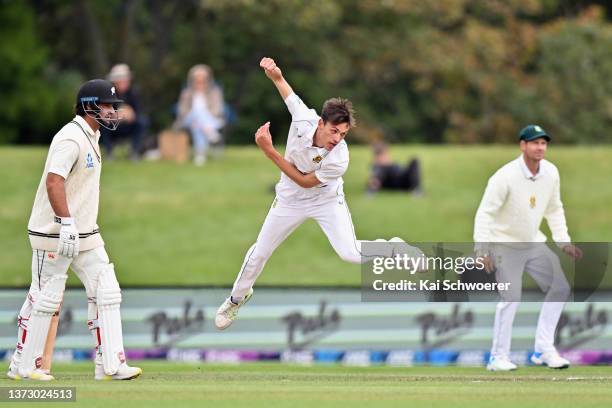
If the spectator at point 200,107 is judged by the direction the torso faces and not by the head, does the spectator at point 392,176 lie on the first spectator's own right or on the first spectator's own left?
on the first spectator's own left

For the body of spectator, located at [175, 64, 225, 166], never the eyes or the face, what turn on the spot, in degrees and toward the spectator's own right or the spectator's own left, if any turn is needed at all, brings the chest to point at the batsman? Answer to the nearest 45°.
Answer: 0° — they already face them

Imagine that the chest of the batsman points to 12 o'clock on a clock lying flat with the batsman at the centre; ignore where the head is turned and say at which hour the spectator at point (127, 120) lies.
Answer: The spectator is roughly at 9 o'clock from the batsman.

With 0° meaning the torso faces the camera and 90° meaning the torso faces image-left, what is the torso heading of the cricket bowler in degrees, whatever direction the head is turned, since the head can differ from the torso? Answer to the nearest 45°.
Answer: approximately 0°

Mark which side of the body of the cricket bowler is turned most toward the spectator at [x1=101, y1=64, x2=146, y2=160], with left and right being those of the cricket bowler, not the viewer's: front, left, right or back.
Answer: back

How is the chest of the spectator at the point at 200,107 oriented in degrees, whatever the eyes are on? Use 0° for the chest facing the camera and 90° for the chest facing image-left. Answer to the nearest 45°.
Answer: approximately 0°

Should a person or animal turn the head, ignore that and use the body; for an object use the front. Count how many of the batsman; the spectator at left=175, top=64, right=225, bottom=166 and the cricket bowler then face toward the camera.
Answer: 2

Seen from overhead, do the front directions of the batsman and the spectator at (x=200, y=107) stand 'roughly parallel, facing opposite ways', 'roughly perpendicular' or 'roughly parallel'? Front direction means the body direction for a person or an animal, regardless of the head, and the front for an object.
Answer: roughly perpendicular

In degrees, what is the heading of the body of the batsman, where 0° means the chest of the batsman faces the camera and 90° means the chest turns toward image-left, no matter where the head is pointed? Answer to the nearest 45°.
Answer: approximately 270°

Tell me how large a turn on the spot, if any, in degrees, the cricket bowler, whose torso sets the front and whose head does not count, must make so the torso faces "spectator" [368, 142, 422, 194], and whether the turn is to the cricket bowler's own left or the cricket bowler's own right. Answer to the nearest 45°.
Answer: approximately 180°

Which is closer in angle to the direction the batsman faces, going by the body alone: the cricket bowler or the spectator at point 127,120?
the cricket bowler
